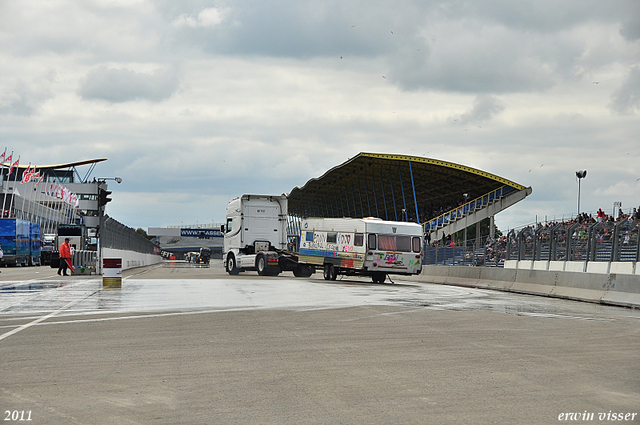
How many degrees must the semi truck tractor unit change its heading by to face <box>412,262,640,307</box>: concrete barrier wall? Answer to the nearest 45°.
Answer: approximately 180°

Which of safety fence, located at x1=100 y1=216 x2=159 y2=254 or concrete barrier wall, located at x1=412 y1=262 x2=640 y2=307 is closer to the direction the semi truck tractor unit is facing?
the safety fence

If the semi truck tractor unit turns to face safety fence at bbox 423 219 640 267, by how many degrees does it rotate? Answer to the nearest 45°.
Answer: approximately 180°
